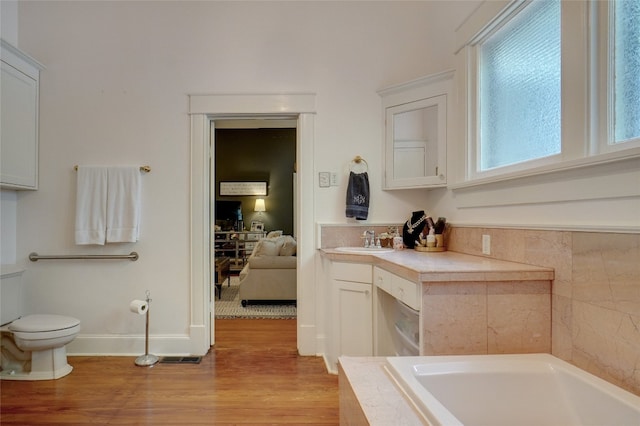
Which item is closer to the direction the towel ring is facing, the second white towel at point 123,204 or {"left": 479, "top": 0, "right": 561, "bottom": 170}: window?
the window

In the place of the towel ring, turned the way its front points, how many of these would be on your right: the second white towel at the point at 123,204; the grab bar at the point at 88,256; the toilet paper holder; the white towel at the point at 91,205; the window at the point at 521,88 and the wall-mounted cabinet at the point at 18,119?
5

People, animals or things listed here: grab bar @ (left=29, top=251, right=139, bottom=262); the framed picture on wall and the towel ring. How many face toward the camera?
3

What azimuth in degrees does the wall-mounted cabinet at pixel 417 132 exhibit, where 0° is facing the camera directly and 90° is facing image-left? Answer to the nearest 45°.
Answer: approximately 45°

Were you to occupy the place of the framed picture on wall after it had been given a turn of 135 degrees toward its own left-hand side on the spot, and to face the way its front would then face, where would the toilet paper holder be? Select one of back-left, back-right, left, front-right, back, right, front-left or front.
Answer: back-right

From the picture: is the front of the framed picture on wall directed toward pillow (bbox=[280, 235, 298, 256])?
yes

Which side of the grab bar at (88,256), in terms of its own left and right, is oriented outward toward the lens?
front

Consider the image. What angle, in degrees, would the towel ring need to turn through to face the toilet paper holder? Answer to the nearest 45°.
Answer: approximately 90° to its right

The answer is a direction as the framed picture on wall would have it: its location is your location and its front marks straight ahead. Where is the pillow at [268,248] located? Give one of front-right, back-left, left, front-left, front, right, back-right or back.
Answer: front

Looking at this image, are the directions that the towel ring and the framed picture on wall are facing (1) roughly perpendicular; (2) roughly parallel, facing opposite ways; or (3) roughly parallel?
roughly parallel

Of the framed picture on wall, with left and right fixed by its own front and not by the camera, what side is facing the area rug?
front

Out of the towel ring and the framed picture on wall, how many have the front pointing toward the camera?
2

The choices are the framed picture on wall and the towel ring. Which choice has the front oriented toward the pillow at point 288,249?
the framed picture on wall

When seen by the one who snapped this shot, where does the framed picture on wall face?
facing the viewer

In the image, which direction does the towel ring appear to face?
toward the camera
